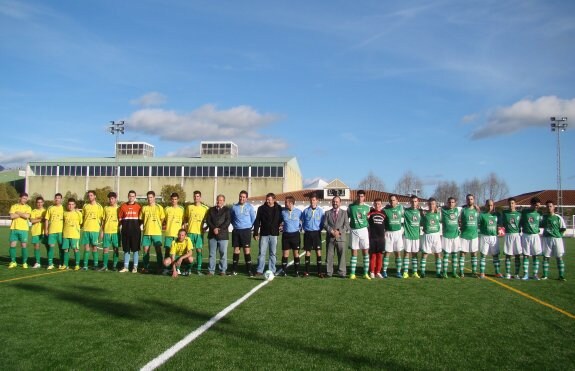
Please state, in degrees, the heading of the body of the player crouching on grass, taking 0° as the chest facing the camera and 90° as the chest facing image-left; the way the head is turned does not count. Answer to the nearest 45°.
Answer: approximately 0°

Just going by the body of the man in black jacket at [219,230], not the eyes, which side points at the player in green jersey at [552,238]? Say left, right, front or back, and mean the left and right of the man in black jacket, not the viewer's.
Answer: left

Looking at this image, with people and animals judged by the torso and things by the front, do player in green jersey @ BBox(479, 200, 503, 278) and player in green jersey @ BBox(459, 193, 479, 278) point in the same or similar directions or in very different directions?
same or similar directions

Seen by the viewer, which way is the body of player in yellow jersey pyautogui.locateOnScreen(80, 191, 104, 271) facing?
toward the camera

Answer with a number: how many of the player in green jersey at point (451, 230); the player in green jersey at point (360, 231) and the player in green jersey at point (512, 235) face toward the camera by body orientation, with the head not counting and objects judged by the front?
3

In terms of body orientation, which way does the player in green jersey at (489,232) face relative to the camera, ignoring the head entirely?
toward the camera

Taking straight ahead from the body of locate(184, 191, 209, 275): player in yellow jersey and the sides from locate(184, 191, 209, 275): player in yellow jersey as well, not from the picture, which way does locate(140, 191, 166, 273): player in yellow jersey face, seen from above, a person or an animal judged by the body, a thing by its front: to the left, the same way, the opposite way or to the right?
the same way

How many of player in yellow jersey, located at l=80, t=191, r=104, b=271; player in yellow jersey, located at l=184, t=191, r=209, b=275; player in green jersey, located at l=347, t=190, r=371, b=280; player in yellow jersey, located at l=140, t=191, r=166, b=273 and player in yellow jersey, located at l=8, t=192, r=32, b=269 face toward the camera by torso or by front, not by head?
5

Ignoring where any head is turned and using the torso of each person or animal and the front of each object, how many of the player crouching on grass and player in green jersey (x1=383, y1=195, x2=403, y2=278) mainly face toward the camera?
2

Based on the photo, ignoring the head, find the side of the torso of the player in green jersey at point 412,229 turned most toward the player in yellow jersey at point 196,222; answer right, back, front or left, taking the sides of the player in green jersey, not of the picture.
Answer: right

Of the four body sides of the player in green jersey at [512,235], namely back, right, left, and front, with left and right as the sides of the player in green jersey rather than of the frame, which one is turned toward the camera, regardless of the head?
front
